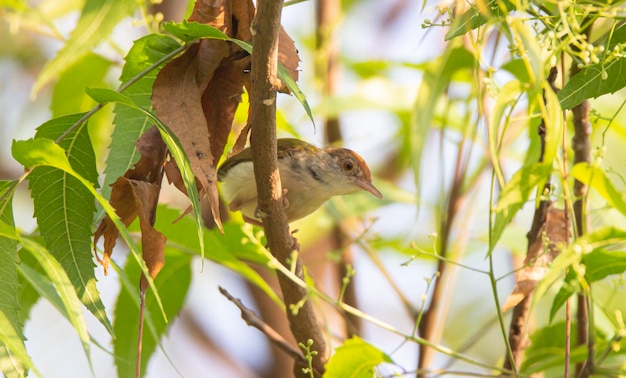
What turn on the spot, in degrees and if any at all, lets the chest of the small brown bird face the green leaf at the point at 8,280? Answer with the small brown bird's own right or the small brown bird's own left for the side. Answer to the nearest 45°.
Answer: approximately 180°

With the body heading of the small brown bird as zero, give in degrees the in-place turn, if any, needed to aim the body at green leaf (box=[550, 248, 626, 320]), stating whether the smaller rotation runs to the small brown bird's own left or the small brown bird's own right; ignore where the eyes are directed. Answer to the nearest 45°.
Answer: approximately 45° to the small brown bird's own right

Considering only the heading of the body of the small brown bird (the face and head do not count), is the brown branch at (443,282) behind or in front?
in front

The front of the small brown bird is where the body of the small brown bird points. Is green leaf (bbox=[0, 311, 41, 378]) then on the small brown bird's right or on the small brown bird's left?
on the small brown bird's right

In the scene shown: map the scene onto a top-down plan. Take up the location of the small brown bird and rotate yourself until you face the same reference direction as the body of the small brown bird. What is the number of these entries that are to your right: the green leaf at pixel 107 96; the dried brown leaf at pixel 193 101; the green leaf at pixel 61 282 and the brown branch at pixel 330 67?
3

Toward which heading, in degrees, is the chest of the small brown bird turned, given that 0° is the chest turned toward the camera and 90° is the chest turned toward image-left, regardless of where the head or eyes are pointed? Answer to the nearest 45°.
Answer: approximately 270°

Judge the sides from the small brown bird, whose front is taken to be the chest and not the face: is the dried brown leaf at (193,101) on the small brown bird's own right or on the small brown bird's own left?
on the small brown bird's own right
